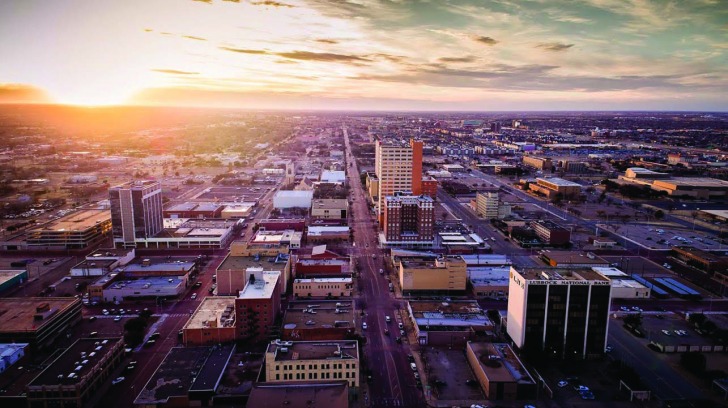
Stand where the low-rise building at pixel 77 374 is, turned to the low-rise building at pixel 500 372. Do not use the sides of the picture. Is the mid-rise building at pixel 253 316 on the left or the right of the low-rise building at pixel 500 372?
left

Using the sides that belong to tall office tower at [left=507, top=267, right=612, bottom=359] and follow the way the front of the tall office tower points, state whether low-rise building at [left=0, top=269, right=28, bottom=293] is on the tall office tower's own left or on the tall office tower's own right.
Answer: on the tall office tower's own right

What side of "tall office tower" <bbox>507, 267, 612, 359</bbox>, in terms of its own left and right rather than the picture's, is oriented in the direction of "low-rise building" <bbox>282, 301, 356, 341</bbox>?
right

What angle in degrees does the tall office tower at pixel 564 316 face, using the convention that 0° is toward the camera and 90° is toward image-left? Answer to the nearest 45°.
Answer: approximately 0°

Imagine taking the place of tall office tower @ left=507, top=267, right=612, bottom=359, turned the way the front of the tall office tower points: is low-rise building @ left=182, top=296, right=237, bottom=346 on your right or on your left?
on your right

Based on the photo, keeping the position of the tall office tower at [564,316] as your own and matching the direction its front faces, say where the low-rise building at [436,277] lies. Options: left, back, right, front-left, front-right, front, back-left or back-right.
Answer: back-right

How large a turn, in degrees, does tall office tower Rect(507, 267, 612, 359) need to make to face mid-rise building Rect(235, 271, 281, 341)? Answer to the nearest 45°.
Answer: approximately 90° to its right

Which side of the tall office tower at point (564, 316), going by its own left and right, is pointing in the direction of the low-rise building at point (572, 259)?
back

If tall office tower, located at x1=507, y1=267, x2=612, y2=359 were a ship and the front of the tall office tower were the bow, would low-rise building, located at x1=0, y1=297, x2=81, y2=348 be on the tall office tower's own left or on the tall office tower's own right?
on the tall office tower's own right
